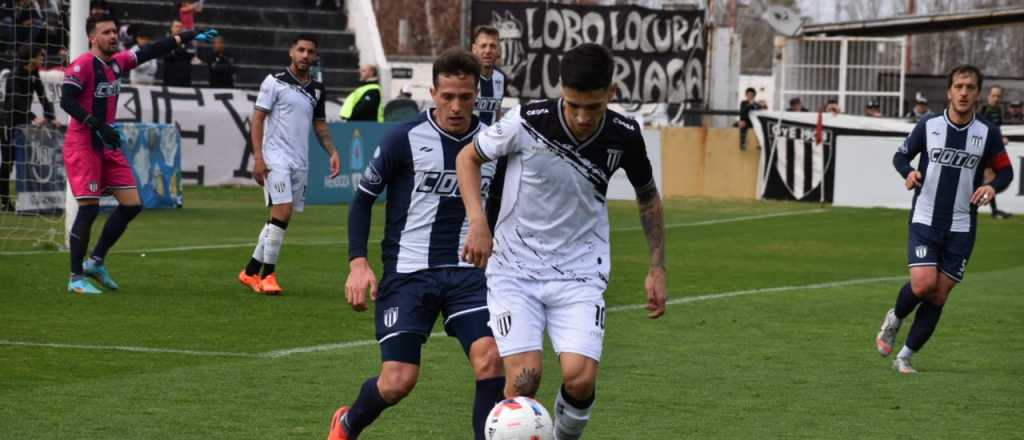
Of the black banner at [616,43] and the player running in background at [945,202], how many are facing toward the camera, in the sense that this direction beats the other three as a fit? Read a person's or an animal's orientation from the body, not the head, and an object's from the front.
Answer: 2

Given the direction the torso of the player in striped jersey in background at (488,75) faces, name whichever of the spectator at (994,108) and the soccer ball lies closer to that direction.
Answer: the soccer ball

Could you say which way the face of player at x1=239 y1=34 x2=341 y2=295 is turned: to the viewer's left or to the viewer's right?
to the viewer's right

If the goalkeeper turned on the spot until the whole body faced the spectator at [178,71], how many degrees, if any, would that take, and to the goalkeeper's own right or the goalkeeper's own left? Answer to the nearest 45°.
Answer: approximately 135° to the goalkeeper's own left

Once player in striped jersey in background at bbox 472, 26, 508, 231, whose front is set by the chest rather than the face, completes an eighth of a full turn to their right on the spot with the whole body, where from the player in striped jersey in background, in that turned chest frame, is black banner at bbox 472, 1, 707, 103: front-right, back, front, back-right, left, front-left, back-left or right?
back-right

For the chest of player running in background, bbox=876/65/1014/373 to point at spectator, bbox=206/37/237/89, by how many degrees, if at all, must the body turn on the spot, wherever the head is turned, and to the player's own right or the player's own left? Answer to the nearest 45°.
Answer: approximately 135° to the player's own right

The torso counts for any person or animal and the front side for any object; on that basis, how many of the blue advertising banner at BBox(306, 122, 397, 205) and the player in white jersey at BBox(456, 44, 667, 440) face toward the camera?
2

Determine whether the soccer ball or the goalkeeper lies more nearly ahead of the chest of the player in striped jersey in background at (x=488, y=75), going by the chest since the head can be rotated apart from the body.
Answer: the soccer ball

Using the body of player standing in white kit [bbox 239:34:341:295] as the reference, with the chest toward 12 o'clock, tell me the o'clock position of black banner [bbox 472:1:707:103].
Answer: The black banner is roughly at 8 o'clock from the player standing in white kit.

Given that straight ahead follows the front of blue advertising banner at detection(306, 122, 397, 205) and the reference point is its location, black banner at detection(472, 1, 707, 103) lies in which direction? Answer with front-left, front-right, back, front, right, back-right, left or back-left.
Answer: back-left
